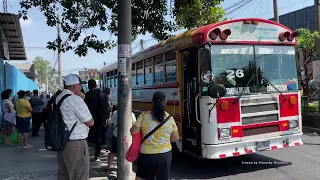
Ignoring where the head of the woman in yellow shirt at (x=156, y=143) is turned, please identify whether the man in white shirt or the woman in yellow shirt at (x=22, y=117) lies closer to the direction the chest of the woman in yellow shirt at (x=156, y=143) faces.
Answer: the woman in yellow shirt

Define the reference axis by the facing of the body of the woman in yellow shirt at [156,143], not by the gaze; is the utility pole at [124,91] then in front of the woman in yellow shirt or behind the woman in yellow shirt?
in front

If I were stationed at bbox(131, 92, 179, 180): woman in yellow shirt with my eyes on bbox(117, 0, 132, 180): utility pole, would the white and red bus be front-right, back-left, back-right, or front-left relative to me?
front-right

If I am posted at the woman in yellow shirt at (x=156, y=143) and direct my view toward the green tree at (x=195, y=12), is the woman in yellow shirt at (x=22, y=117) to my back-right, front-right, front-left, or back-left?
front-left

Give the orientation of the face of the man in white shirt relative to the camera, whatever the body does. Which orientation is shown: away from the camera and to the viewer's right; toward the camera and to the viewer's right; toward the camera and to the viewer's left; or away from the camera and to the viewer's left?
away from the camera and to the viewer's right

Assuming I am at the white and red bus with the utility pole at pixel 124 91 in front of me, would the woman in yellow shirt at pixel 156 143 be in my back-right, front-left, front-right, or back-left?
front-left

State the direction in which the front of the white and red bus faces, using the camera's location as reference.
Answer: facing the viewer and to the right of the viewer

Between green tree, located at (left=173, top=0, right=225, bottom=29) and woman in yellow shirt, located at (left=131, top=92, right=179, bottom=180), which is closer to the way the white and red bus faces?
the woman in yellow shirt

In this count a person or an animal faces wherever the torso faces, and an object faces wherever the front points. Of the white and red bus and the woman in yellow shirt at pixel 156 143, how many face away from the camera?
1

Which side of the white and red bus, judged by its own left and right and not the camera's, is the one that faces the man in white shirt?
right

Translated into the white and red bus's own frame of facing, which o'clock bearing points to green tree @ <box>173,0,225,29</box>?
The green tree is roughly at 7 o'clock from the white and red bus.

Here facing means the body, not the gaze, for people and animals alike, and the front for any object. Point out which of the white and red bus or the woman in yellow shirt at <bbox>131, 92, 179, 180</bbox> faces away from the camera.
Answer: the woman in yellow shirt

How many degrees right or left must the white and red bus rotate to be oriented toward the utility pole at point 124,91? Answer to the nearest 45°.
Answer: approximately 90° to its right

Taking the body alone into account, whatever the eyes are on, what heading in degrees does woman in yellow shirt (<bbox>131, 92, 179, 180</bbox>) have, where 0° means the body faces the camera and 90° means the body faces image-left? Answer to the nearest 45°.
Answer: approximately 180°

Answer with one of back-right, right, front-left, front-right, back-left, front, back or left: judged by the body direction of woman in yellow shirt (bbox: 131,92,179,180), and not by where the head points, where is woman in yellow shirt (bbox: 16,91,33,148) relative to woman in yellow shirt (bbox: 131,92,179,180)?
front-left
